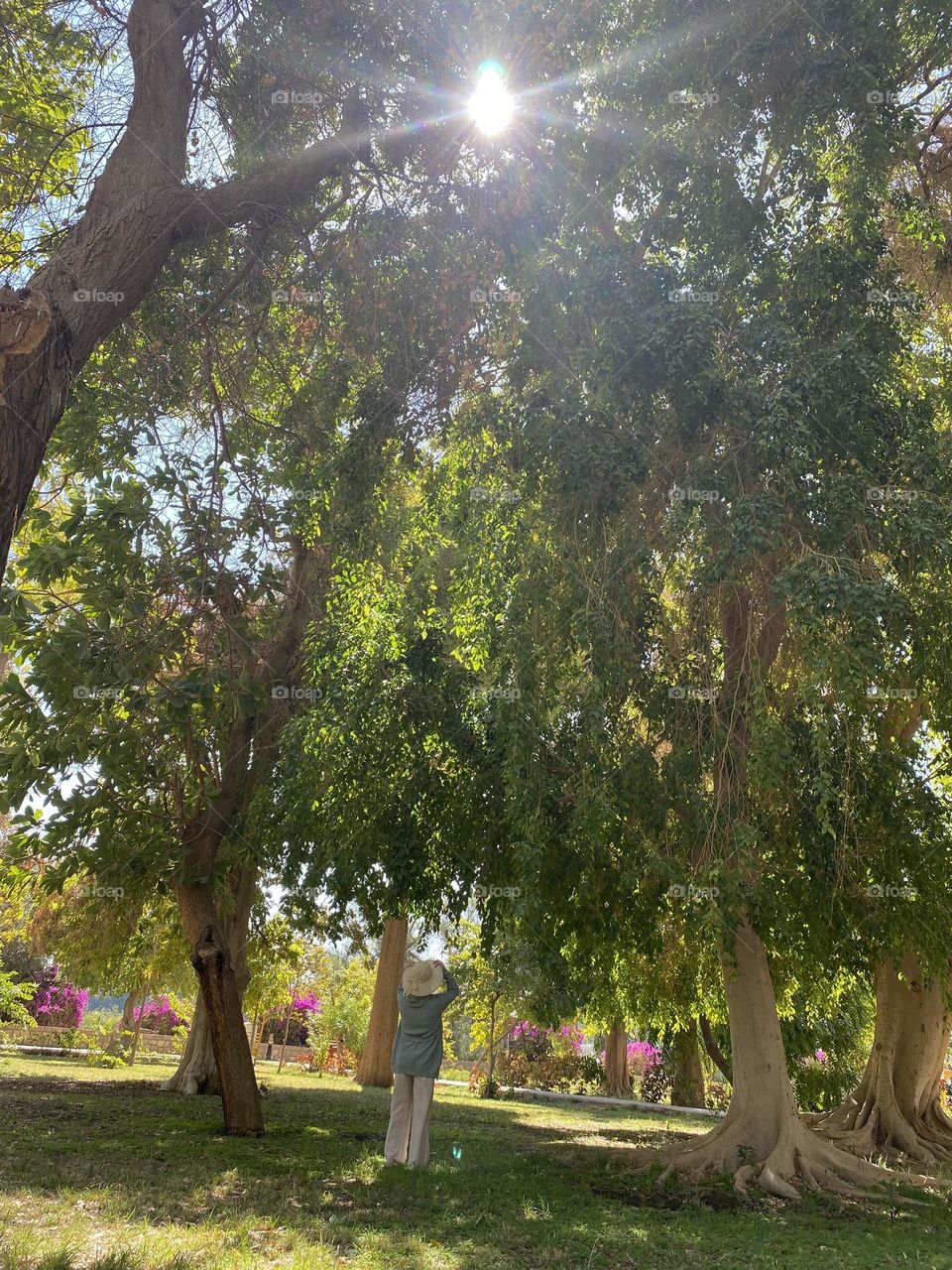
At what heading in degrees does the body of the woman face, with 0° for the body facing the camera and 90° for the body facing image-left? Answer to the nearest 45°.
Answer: approximately 180°

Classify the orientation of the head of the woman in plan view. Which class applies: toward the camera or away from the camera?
away from the camera

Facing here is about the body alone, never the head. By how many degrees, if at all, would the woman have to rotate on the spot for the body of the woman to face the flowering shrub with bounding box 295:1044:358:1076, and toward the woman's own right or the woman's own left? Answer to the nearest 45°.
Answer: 0° — they already face it

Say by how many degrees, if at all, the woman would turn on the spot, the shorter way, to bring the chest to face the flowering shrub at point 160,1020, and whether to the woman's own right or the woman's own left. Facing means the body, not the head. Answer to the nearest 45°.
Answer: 0° — they already face it

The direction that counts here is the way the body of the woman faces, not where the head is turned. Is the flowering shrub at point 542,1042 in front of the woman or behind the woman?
in front

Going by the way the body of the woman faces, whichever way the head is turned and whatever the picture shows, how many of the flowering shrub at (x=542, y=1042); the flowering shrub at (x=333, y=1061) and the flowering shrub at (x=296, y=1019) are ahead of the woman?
3

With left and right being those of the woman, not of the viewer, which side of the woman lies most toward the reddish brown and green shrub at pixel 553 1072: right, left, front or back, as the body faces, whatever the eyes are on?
front

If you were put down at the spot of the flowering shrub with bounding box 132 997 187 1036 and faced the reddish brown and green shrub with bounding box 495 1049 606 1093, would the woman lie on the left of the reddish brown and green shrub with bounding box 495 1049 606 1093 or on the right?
right

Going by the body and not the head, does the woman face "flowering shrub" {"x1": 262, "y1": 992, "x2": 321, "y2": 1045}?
yes
